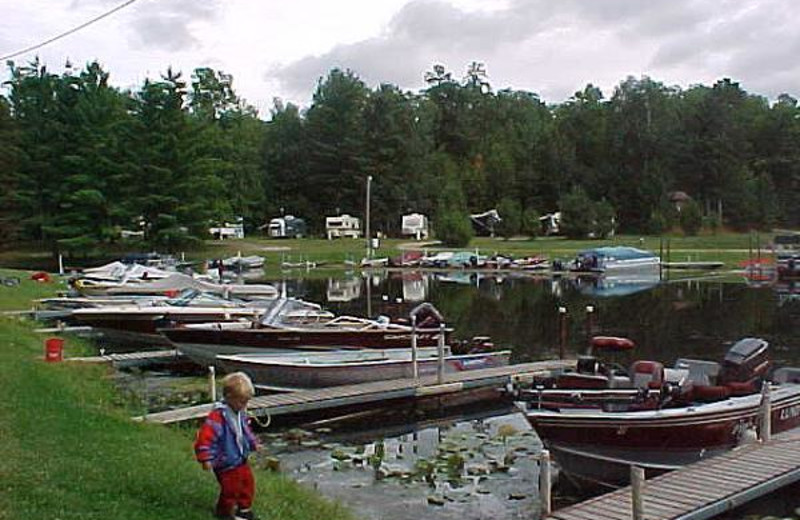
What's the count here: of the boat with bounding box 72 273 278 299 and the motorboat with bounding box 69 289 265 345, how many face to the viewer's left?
2

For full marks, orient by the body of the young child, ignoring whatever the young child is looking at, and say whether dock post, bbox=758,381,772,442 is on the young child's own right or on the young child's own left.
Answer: on the young child's own left

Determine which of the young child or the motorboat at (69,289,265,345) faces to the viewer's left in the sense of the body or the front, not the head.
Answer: the motorboat

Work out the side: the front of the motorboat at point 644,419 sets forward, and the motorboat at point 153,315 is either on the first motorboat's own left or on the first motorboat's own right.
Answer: on the first motorboat's own right

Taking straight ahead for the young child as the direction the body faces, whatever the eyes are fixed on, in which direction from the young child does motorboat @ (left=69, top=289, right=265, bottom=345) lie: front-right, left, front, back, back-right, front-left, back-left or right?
back-left

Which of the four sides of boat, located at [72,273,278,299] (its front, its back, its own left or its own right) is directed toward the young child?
left

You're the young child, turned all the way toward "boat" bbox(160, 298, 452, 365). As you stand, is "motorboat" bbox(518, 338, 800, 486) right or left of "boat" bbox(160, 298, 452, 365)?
right

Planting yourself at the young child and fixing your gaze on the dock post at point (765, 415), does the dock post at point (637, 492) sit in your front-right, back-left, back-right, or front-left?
front-right

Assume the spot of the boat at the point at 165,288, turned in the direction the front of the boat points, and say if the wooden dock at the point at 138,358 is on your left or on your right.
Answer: on your left

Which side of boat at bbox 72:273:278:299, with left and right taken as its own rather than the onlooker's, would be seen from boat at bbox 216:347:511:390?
left

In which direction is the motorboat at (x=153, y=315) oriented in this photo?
to the viewer's left

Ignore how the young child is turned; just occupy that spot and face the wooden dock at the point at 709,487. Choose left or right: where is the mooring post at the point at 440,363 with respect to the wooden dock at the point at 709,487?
left

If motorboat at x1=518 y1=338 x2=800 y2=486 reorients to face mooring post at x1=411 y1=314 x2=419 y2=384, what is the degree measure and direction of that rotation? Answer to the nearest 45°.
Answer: approximately 90° to its right

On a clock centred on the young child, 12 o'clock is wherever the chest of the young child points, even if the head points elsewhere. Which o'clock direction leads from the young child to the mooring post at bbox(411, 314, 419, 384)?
The mooring post is roughly at 8 o'clock from the young child.

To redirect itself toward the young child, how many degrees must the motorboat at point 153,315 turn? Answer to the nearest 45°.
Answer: approximately 90° to its left

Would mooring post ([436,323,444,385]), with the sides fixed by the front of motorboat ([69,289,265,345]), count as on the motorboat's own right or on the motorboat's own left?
on the motorboat's own left

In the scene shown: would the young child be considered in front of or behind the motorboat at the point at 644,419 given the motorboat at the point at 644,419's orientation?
in front

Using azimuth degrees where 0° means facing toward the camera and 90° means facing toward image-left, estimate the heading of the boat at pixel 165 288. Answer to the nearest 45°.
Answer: approximately 90°
